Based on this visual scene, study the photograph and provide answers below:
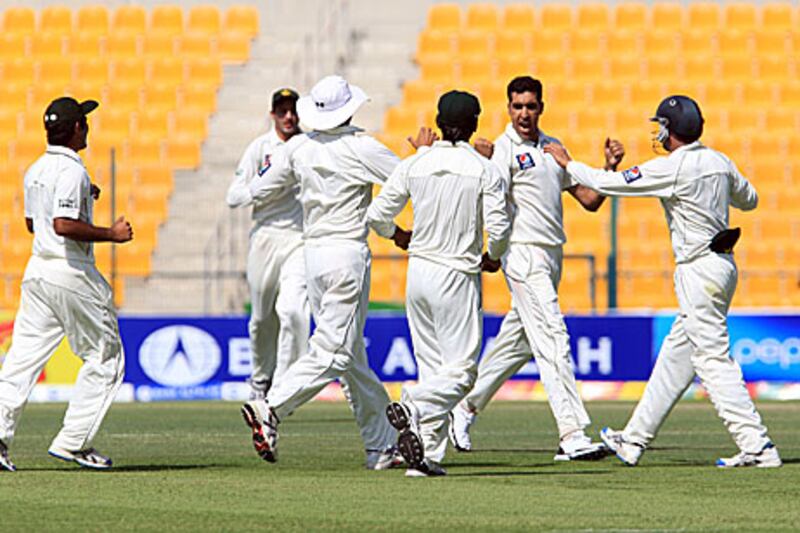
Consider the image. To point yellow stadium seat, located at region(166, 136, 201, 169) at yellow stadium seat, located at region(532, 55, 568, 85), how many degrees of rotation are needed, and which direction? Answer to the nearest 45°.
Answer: approximately 90° to its left

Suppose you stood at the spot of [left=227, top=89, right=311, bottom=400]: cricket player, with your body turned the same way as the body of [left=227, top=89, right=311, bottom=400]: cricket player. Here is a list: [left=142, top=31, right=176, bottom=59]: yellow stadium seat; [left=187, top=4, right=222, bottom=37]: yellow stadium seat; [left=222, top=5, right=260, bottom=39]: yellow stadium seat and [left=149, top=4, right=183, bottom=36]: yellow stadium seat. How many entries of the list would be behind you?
4

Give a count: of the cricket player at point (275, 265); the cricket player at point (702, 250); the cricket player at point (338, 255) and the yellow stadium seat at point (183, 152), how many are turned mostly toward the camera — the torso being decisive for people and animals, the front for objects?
2

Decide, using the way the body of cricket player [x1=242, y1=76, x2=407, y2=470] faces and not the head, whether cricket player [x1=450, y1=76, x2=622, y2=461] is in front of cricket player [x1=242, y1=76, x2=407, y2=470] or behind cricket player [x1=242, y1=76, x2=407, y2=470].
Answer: in front

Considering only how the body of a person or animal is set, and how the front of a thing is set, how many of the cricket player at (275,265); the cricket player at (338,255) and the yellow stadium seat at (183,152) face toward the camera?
2

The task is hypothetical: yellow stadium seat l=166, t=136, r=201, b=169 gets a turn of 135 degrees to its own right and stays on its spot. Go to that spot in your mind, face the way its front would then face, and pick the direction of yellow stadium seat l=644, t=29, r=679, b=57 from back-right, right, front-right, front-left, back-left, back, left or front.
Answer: back-right

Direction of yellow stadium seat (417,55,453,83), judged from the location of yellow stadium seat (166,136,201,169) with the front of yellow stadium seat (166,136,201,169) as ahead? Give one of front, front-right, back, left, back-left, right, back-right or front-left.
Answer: left

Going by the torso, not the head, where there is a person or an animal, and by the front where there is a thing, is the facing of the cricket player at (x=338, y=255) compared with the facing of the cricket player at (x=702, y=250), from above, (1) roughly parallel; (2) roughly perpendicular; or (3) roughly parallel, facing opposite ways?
roughly perpendicular

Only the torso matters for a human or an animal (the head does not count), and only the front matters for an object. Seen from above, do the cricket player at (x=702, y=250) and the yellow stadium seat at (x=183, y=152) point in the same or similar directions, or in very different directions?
very different directions

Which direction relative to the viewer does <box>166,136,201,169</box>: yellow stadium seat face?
toward the camera

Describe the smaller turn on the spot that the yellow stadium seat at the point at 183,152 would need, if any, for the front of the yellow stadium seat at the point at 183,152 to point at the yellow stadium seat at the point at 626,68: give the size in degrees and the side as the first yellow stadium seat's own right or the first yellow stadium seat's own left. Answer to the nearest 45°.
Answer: approximately 90° to the first yellow stadium seat's own left

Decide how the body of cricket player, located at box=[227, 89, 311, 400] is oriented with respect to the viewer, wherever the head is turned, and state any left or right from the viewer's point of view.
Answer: facing the viewer

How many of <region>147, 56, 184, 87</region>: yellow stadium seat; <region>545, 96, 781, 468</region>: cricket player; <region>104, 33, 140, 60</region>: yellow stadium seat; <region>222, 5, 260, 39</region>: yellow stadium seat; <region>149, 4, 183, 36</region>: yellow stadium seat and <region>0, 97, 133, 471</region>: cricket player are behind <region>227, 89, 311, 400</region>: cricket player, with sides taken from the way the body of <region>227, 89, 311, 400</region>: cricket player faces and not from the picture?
4

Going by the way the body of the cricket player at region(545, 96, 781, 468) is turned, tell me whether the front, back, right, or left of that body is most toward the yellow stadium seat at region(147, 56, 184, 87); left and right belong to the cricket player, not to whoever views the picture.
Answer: front
